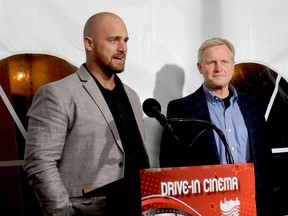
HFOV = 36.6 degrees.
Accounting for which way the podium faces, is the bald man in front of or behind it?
behind

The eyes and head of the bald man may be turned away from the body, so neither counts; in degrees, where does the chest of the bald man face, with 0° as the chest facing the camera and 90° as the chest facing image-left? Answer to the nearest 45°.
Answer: approximately 315°

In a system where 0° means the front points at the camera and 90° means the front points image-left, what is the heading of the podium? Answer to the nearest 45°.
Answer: approximately 315°

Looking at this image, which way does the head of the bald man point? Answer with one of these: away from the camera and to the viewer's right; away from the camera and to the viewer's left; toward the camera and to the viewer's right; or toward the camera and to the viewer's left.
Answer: toward the camera and to the viewer's right
